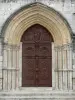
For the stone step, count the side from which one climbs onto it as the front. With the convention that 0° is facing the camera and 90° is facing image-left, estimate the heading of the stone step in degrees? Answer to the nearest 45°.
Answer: approximately 0°

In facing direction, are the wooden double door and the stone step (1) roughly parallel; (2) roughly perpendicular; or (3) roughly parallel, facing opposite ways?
roughly parallel

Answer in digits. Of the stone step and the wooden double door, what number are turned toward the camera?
2

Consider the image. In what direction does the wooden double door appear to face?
toward the camera
